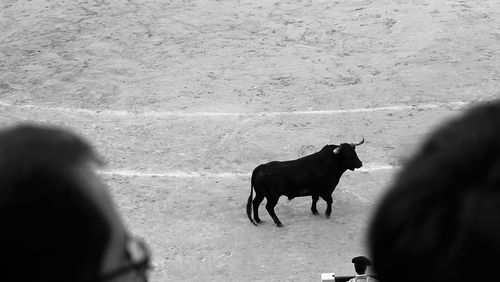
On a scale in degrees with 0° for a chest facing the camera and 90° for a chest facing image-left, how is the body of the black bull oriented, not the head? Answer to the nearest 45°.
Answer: approximately 270°

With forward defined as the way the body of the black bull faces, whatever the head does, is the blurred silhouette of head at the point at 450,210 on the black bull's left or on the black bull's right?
on the black bull's right

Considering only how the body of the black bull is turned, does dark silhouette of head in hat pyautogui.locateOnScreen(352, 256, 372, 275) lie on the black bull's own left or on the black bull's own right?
on the black bull's own right
